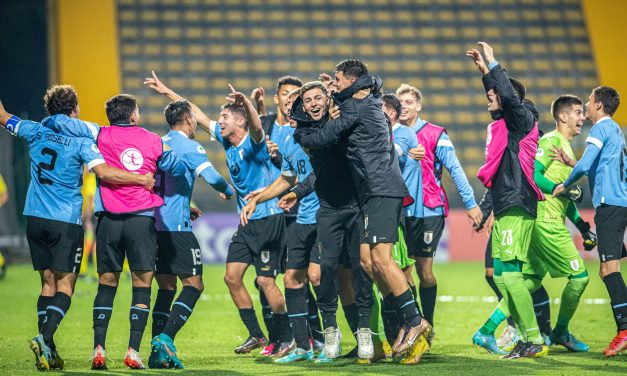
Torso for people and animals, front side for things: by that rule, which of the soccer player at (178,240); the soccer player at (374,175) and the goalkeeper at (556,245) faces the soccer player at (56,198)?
the soccer player at (374,175)

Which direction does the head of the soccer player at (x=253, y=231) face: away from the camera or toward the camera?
toward the camera

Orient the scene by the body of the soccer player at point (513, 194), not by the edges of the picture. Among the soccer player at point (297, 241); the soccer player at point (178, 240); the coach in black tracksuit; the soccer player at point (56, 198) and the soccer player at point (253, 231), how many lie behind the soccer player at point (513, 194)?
0

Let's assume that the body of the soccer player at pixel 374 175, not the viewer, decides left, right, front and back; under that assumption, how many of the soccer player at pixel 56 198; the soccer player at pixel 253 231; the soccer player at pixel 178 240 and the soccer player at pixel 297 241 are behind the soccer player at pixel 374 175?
0

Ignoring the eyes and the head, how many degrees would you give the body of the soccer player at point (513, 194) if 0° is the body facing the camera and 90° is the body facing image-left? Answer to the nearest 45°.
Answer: approximately 90°

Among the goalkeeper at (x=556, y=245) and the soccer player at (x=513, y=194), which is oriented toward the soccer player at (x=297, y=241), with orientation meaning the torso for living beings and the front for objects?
the soccer player at (x=513, y=194)

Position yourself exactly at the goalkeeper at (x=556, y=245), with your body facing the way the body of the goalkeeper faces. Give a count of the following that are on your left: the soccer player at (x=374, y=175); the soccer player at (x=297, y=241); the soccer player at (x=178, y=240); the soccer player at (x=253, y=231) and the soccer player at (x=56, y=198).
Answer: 0
